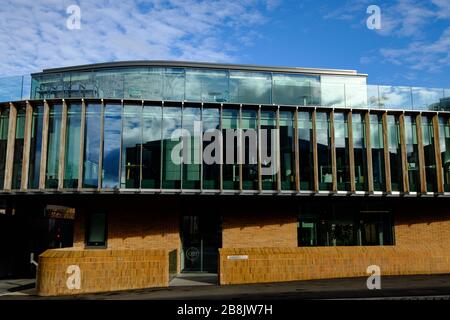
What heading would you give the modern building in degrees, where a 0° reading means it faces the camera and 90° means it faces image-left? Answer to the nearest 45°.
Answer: approximately 0°

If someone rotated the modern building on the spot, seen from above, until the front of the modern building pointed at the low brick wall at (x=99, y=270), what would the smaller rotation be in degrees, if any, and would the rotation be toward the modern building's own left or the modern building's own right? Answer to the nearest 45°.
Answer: approximately 45° to the modern building's own right
